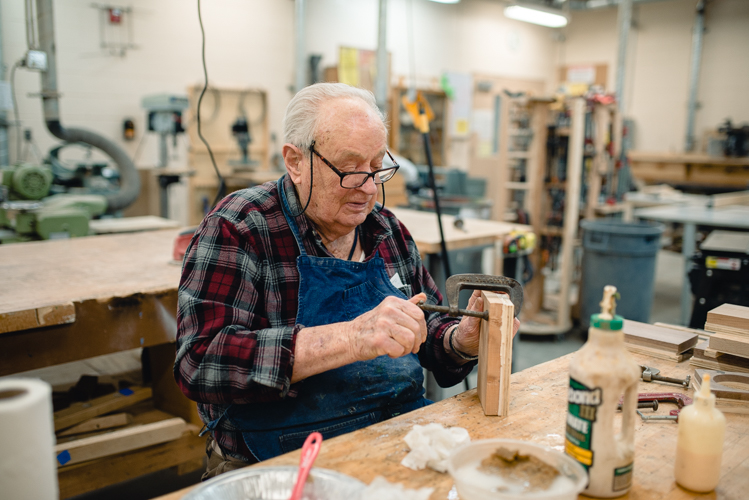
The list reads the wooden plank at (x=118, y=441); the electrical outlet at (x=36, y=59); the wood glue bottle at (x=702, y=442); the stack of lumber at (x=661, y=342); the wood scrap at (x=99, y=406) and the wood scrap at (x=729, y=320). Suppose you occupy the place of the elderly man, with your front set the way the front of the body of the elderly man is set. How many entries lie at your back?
3

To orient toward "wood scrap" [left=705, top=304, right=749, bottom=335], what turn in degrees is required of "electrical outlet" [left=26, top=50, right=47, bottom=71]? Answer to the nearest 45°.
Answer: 0° — it already faces it

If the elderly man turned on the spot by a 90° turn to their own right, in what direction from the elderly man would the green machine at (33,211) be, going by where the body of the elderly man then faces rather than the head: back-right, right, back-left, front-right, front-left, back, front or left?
right

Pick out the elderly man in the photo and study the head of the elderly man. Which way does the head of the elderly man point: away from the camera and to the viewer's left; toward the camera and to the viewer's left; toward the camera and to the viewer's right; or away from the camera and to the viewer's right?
toward the camera and to the viewer's right

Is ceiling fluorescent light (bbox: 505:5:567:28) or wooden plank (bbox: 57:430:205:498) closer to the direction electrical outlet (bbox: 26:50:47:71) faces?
the wooden plank

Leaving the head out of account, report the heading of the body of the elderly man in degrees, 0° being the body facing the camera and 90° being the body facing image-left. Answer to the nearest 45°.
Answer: approximately 315°

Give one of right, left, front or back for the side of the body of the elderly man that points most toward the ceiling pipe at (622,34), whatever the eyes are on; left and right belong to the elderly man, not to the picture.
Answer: left

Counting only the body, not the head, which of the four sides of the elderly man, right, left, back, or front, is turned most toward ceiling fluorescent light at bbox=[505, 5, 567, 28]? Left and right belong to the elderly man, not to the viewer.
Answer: left

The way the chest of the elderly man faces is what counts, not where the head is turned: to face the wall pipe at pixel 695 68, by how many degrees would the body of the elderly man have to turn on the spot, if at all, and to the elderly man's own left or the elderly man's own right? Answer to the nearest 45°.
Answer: approximately 90° to the elderly man's own left

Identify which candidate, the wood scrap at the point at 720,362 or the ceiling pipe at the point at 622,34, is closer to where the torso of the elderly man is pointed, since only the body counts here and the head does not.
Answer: the wood scrap

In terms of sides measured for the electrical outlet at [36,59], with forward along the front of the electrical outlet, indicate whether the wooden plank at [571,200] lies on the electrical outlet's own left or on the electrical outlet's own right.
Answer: on the electrical outlet's own left

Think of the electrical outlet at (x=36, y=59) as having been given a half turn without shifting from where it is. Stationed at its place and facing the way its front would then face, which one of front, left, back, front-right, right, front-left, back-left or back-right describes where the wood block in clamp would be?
back

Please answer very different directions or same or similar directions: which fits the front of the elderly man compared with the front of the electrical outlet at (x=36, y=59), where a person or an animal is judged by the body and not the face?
same or similar directions

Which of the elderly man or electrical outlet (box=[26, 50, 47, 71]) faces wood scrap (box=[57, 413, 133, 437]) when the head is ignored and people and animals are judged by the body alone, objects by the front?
the electrical outlet

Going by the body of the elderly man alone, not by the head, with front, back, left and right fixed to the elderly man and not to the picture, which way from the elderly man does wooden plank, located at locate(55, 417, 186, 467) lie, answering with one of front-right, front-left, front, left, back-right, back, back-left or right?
back

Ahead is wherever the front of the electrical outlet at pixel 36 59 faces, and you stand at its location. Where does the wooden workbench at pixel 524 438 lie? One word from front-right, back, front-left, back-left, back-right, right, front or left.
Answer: front

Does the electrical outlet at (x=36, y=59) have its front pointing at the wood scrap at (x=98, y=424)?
yes

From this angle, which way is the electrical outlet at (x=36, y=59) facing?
toward the camera
